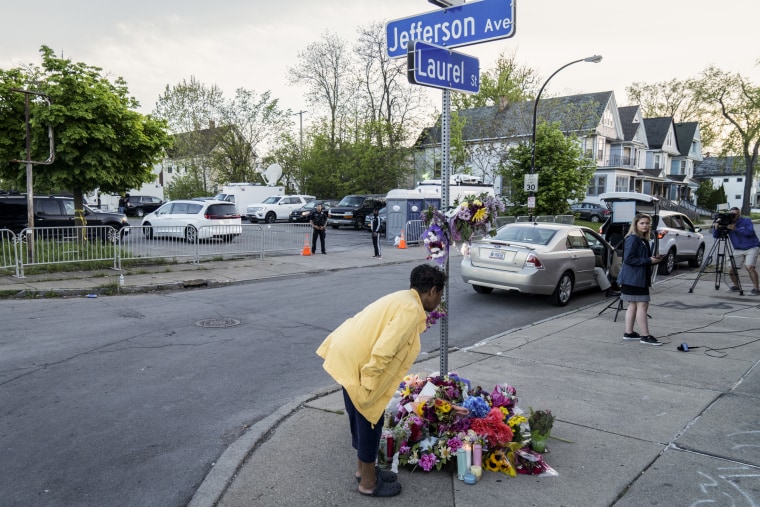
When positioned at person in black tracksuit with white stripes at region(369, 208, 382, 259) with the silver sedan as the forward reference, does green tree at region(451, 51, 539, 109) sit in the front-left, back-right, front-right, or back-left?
back-left

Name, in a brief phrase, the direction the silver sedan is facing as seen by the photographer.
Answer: facing away from the viewer and to the right of the viewer

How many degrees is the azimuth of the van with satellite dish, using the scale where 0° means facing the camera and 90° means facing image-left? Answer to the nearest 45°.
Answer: approximately 90°

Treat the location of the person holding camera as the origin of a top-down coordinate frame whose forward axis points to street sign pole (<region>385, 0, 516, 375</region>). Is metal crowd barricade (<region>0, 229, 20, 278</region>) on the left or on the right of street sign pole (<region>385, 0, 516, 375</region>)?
right

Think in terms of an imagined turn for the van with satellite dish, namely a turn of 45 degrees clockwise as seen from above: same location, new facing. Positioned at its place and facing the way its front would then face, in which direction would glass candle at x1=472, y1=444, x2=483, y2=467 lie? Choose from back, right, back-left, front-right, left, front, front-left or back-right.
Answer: back-left

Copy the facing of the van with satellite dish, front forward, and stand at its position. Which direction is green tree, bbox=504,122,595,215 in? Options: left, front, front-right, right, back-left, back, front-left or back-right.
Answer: back-left

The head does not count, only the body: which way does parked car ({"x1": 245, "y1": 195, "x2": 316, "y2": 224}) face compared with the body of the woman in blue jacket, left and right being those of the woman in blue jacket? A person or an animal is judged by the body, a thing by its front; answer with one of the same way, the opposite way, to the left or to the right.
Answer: to the right
